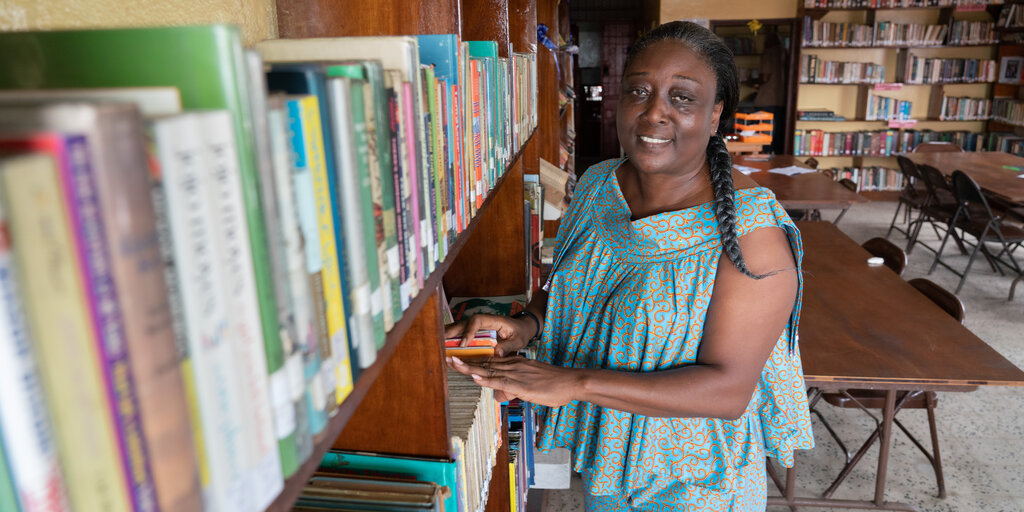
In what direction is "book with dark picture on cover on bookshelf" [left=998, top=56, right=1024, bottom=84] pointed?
toward the camera

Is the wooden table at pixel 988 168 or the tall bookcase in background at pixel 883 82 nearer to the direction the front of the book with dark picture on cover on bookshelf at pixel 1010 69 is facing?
the wooden table

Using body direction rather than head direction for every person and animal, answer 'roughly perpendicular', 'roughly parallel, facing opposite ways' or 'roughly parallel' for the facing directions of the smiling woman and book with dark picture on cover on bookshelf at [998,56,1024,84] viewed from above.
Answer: roughly parallel

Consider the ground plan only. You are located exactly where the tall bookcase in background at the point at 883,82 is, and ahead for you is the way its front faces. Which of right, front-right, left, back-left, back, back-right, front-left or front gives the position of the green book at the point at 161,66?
front

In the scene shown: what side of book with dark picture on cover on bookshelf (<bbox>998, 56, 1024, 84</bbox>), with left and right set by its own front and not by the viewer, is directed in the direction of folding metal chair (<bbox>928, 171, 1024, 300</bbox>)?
front

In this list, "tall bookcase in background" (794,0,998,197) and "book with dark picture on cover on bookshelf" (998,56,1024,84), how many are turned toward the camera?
2

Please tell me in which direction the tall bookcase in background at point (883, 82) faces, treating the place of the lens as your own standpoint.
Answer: facing the viewer

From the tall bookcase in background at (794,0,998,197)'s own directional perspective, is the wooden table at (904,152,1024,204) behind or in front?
in front

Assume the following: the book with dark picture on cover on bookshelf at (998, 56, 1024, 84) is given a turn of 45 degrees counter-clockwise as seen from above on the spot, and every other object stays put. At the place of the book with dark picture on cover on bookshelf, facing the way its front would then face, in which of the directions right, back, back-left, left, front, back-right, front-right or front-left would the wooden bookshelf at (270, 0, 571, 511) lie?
front-right

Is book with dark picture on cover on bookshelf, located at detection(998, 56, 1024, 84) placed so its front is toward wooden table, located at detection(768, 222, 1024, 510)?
yes

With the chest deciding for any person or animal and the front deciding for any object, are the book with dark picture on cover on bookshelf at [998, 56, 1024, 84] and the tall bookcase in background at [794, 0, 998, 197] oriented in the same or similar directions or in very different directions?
same or similar directions

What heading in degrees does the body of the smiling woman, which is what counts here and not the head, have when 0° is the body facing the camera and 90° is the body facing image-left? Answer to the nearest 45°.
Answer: approximately 45°
